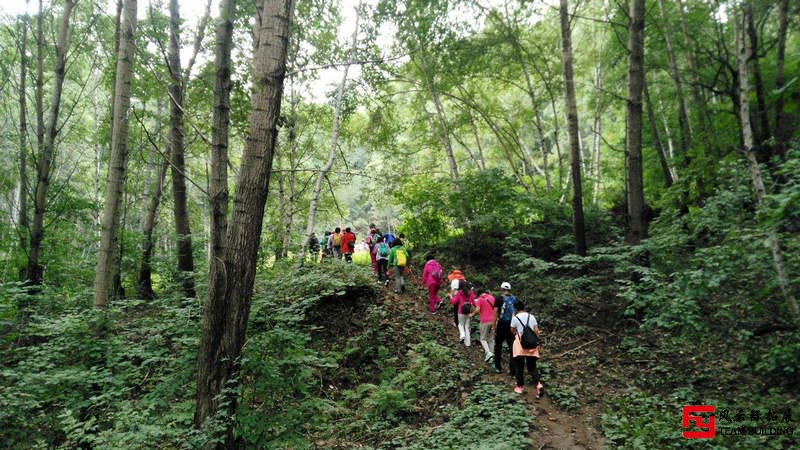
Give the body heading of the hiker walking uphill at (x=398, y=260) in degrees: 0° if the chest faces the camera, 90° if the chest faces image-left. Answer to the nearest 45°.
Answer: approximately 135°

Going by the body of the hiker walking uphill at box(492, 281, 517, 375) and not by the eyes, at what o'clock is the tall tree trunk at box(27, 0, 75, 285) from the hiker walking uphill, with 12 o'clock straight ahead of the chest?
The tall tree trunk is roughly at 10 o'clock from the hiker walking uphill.

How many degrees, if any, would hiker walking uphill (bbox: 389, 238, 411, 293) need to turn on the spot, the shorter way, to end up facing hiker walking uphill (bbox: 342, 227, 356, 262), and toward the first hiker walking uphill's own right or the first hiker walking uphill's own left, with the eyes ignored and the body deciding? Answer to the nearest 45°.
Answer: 0° — they already face them

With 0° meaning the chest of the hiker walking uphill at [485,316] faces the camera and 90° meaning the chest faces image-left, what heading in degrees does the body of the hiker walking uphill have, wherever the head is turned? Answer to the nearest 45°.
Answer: approximately 135°

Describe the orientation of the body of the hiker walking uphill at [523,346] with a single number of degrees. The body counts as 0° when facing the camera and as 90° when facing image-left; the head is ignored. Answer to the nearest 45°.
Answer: approximately 135°

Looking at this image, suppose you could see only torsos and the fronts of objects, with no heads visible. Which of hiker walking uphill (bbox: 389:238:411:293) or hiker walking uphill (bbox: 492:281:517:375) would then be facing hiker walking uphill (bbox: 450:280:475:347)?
hiker walking uphill (bbox: 492:281:517:375)

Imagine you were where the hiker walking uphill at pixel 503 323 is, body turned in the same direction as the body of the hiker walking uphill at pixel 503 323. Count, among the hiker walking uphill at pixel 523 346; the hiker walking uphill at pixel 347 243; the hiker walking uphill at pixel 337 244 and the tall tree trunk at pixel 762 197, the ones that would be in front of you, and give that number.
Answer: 2

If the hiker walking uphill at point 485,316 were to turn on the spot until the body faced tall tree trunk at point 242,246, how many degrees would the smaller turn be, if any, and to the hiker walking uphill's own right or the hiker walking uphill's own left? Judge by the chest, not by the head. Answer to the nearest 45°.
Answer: approximately 90° to the hiker walking uphill's own left

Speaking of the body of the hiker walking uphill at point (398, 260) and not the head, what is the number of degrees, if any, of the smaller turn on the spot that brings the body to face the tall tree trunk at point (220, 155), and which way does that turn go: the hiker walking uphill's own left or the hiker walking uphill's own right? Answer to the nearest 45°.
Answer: approximately 135° to the hiker walking uphill's own left

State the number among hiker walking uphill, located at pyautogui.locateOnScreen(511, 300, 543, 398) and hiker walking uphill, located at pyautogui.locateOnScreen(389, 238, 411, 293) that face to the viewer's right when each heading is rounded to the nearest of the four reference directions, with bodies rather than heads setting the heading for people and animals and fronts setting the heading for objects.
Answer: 0

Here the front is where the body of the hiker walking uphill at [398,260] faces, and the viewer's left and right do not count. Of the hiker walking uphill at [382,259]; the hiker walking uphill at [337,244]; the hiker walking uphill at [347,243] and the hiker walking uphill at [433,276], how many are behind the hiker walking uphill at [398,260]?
1
